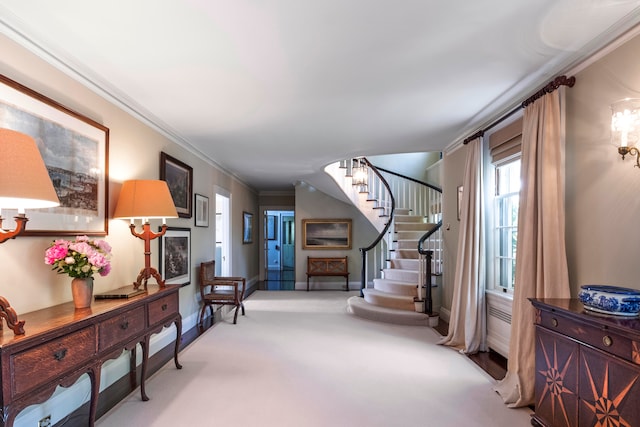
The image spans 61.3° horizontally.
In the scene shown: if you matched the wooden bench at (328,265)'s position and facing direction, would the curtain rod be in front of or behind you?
in front

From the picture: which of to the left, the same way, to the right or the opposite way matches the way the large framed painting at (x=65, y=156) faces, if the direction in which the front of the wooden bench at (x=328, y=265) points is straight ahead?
to the left

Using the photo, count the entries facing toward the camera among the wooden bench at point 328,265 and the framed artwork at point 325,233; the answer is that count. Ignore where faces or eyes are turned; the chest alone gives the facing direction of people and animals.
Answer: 2

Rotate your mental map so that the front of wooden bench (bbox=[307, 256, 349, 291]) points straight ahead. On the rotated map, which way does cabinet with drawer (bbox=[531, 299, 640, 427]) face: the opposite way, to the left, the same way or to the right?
to the right

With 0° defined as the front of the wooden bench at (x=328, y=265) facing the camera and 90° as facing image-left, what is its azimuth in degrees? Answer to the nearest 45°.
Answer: approximately 0°

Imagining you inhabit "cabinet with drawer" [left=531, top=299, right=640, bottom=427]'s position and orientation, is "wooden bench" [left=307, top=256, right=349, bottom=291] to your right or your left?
on your right

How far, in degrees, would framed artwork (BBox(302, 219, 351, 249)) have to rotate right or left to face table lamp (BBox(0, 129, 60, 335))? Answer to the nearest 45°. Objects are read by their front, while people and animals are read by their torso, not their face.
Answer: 0° — it already faces it

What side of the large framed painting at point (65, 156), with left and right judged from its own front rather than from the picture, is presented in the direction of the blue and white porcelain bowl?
front

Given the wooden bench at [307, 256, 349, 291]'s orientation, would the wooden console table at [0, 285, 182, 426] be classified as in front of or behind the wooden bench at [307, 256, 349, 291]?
in front
